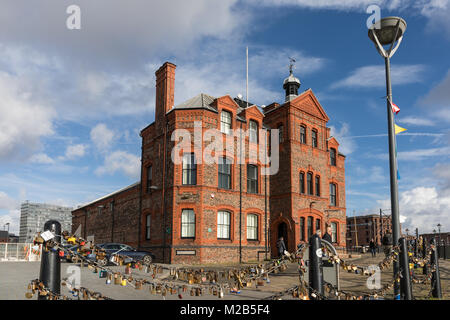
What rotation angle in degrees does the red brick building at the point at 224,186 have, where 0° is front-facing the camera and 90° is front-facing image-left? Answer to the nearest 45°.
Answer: approximately 315°

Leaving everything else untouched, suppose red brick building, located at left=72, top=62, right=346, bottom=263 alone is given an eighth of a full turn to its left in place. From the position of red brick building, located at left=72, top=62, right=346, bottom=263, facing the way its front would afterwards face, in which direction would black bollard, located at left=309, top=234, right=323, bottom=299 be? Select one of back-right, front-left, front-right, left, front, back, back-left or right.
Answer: right

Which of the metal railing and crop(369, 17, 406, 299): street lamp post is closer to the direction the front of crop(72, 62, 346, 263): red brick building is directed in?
the street lamp post

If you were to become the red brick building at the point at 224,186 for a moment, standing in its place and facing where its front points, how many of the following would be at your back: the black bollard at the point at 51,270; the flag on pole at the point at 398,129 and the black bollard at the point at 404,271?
0

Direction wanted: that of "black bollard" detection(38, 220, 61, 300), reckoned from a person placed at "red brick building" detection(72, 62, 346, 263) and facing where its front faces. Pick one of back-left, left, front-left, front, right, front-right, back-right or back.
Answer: front-right

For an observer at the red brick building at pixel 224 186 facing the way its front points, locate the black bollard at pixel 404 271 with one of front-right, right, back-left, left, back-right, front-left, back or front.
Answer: front-right

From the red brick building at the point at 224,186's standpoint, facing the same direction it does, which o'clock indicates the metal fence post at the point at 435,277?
The metal fence post is roughly at 1 o'clock from the red brick building.

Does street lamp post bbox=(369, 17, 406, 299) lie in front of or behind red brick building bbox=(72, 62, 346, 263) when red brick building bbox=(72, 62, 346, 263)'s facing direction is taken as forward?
in front
